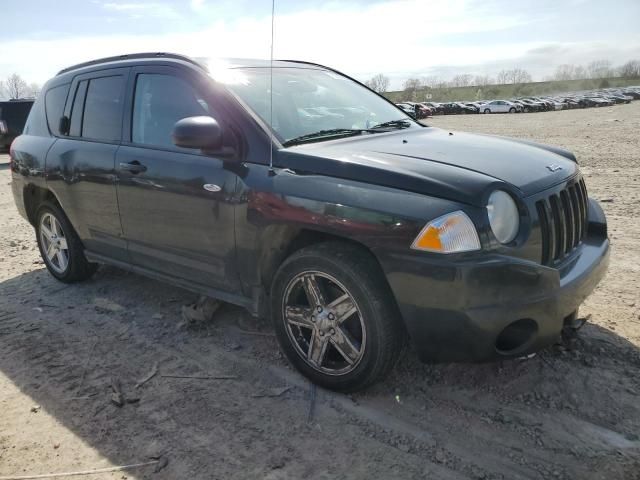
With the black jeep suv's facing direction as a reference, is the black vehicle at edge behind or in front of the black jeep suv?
behind

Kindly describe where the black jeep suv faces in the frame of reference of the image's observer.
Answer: facing the viewer and to the right of the viewer
